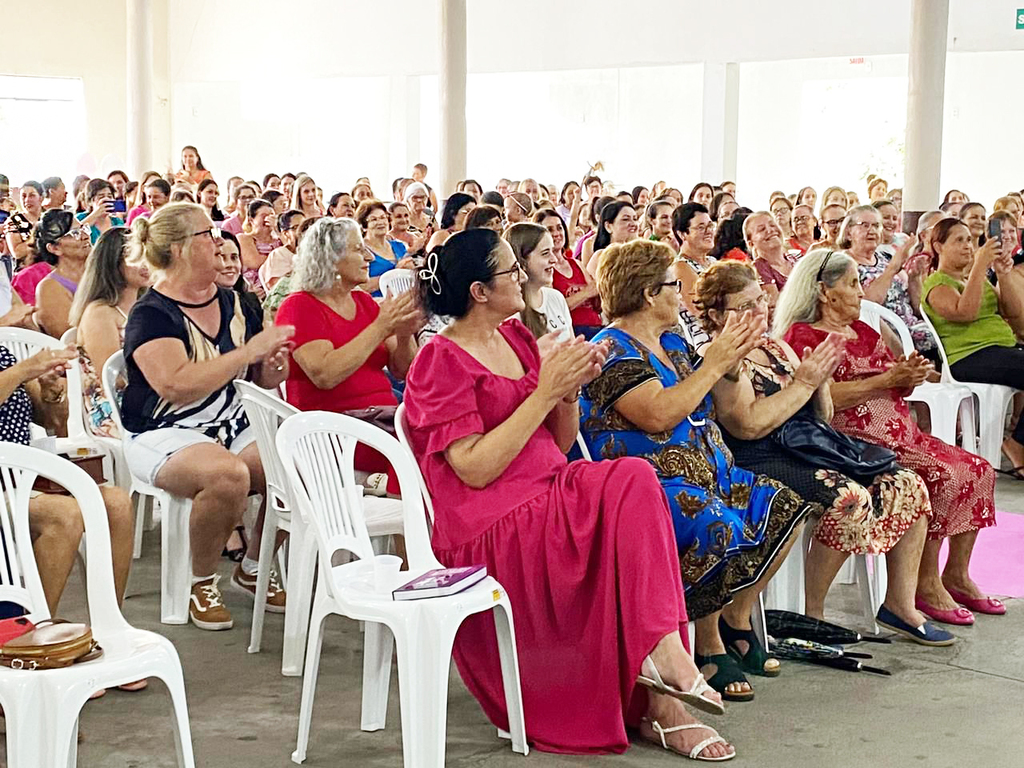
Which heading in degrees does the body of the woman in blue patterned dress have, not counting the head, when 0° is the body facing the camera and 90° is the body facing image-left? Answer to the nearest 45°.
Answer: approximately 315°

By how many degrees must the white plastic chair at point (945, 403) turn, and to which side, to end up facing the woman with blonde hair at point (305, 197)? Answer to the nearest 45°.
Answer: approximately 180°

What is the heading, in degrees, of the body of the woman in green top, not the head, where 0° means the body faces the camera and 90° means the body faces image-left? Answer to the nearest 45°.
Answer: approximately 315°

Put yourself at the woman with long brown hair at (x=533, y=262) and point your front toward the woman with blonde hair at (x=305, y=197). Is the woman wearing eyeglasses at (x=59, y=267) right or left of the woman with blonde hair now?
left

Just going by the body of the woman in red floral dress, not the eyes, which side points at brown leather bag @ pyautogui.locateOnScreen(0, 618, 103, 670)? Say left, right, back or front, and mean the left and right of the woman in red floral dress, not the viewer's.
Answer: right
